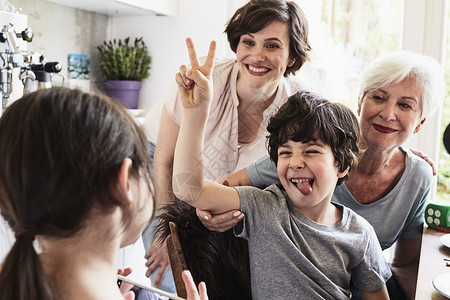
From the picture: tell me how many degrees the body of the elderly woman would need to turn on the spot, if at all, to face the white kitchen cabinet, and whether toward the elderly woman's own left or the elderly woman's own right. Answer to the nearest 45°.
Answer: approximately 90° to the elderly woman's own right

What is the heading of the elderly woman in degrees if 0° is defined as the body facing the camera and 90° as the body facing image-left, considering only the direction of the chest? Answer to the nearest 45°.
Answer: approximately 45°

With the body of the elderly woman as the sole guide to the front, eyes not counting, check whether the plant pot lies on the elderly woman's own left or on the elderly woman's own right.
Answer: on the elderly woman's own right

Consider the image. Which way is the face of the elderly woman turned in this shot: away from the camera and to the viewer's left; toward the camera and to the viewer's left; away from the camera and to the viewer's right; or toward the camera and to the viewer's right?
toward the camera and to the viewer's left

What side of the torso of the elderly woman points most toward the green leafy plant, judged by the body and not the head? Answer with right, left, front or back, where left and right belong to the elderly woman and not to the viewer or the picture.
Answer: right
